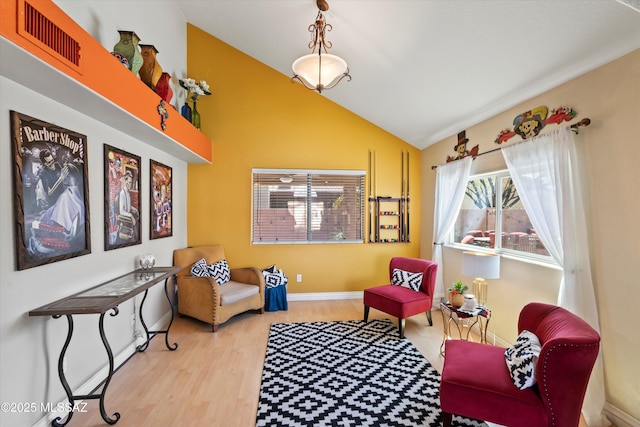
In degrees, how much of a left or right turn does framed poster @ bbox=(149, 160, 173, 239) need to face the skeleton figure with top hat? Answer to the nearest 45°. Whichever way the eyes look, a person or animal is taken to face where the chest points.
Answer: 0° — it already faces it

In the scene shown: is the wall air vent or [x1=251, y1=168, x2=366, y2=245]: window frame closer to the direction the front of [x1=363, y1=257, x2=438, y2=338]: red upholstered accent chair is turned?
the wall air vent

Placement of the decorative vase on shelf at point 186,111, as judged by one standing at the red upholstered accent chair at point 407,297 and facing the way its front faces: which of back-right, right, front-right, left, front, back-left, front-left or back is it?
front-right

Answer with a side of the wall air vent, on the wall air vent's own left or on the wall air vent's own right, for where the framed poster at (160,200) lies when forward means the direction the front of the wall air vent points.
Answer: on the wall air vent's own left

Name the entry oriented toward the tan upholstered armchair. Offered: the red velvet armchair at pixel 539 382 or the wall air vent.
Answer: the red velvet armchair

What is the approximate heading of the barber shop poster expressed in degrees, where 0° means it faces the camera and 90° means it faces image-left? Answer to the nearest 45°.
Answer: approximately 315°

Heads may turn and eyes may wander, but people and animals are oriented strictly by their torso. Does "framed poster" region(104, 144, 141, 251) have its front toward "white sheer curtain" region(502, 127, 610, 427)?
yes

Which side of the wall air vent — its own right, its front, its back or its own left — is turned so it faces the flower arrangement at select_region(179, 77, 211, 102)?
left

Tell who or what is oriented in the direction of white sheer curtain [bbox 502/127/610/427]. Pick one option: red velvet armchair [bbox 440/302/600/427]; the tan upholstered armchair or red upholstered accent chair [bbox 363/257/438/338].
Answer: the tan upholstered armchair

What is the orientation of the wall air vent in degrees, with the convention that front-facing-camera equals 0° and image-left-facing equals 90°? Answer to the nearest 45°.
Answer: approximately 315°

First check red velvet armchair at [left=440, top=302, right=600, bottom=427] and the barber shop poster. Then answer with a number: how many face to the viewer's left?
1

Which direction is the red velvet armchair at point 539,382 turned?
to the viewer's left
